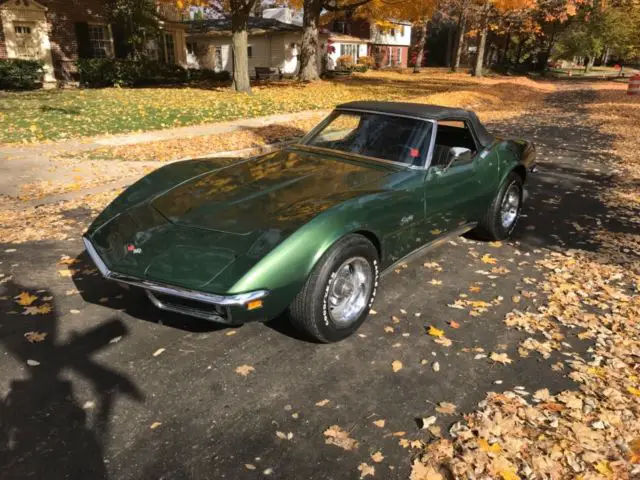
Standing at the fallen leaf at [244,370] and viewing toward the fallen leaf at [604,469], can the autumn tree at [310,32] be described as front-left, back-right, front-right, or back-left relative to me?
back-left

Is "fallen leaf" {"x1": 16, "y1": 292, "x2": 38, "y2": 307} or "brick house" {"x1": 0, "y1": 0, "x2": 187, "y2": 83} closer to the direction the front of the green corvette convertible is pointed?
the fallen leaf

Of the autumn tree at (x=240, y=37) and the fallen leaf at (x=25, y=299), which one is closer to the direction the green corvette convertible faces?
the fallen leaf

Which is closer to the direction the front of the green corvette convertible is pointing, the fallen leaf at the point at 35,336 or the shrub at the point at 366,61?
the fallen leaf

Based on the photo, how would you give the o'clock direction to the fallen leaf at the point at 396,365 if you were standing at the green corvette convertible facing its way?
The fallen leaf is roughly at 9 o'clock from the green corvette convertible.

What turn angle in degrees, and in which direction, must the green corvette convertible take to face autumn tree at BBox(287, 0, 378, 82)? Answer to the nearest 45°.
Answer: approximately 135° to its right

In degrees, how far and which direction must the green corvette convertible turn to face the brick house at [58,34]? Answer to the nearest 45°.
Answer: approximately 90° to its right

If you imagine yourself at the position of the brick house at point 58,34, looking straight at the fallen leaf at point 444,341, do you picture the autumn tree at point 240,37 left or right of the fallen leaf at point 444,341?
left

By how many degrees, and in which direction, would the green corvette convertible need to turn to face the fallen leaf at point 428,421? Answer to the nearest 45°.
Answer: approximately 90° to its left

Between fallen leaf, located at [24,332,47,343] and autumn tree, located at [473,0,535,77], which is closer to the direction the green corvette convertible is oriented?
the fallen leaf

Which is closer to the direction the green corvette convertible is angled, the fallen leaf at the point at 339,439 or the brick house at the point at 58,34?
the fallen leaf

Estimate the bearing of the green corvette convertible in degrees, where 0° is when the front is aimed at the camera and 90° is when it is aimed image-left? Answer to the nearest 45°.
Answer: approximately 45°
